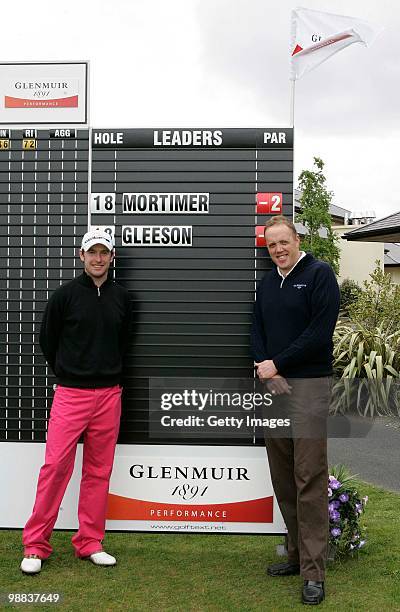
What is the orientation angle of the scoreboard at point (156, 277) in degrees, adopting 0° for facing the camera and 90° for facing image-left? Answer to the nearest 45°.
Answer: approximately 0°

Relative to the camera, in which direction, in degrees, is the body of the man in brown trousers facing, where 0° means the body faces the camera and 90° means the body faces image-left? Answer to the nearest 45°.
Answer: approximately 45°

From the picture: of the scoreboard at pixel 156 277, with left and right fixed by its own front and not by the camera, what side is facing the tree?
back

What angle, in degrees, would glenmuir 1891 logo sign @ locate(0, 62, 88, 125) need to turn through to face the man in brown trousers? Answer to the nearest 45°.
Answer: approximately 45° to its left

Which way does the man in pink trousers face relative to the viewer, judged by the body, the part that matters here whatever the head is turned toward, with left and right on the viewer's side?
facing the viewer

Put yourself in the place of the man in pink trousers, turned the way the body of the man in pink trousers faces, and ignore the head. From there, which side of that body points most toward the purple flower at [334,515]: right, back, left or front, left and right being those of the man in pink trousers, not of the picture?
left
